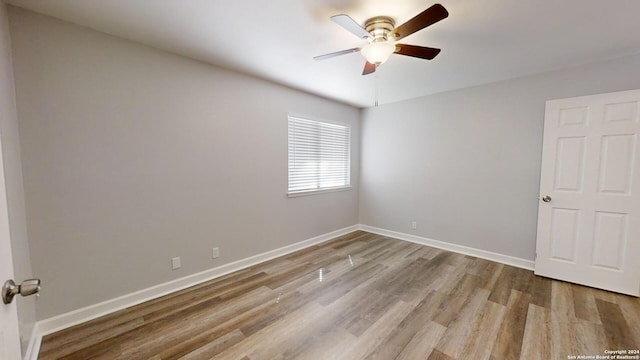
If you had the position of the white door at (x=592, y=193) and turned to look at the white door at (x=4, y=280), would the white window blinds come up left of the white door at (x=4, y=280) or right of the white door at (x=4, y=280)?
right

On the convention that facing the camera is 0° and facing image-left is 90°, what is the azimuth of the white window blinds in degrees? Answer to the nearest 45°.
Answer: approximately 315°

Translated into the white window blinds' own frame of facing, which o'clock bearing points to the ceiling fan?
The ceiling fan is roughly at 1 o'clock from the white window blinds.

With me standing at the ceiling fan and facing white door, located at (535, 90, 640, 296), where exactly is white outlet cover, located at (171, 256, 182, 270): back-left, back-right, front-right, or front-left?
back-left

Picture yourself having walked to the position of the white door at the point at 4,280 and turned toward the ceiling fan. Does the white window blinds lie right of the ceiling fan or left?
left

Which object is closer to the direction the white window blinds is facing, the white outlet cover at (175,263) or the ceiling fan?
the ceiling fan

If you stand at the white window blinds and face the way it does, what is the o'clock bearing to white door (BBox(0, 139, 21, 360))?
The white door is roughly at 2 o'clock from the white window blinds.

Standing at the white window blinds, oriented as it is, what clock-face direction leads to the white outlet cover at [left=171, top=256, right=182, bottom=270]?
The white outlet cover is roughly at 3 o'clock from the white window blinds.
